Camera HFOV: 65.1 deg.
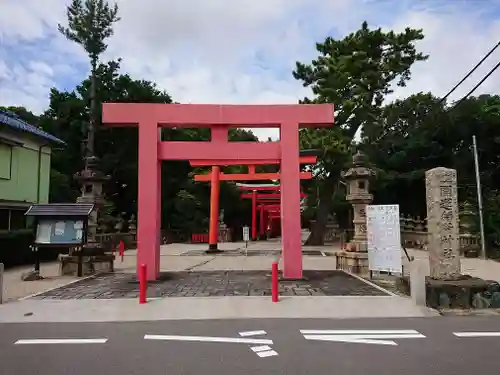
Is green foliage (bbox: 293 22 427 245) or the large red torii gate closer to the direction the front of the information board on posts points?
the large red torii gate

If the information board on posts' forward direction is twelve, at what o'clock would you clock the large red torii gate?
The large red torii gate is roughly at 10 o'clock from the information board on posts.

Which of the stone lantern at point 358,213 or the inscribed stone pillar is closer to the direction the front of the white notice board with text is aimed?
the inscribed stone pillar

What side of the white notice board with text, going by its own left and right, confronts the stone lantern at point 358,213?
back

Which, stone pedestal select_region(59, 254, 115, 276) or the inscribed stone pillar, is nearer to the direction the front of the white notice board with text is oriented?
the inscribed stone pillar

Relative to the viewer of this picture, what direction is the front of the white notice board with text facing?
facing the viewer

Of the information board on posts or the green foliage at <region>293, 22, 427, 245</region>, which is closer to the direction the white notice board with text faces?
the information board on posts

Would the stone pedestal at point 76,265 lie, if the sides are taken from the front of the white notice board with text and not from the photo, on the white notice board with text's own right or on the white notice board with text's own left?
on the white notice board with text's own right

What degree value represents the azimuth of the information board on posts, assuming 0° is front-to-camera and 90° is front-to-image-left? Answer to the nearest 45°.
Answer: approximately 0°

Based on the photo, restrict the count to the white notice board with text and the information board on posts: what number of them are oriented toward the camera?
2

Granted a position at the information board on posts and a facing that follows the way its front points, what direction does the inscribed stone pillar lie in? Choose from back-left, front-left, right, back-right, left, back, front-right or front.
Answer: front-left

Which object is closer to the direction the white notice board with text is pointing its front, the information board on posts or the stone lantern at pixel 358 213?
the information board on posts
